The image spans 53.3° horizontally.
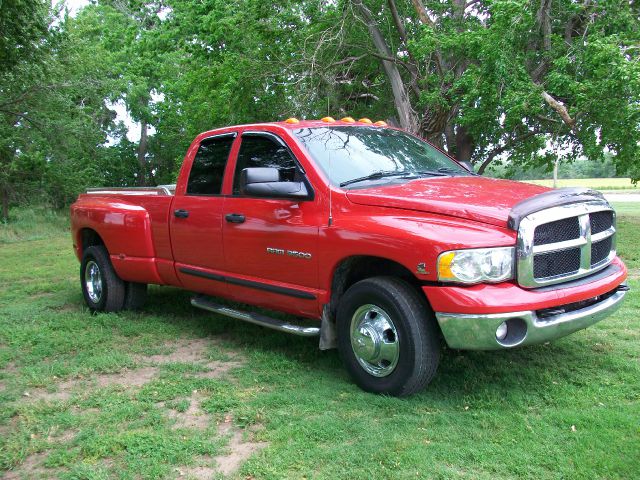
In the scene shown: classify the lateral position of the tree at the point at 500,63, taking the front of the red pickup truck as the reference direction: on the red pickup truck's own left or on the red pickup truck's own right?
on the red pickup truck's own left

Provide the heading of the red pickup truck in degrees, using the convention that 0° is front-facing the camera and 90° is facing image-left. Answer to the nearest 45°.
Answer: approximately 315°
